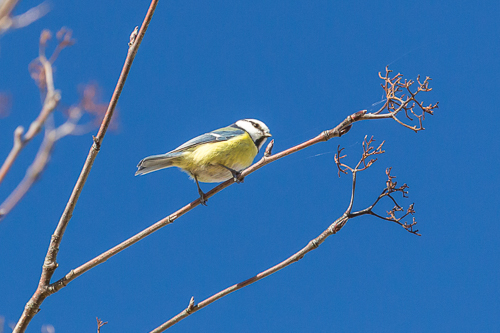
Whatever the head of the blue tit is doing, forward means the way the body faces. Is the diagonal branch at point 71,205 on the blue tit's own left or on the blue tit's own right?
on the blue tit's own right

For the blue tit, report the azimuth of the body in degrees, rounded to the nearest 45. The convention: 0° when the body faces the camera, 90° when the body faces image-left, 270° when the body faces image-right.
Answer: approximately 270°
